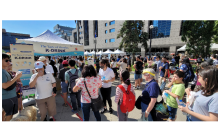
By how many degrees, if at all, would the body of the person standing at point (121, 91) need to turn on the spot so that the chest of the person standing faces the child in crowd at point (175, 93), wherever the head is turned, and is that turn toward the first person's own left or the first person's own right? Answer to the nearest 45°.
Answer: approximately 135° to the first person's own right

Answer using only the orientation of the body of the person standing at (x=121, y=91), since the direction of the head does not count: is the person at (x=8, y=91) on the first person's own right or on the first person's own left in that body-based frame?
on the first person's own left
